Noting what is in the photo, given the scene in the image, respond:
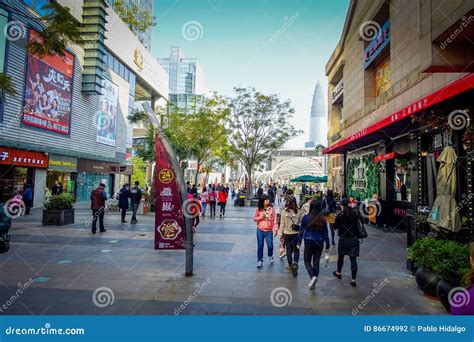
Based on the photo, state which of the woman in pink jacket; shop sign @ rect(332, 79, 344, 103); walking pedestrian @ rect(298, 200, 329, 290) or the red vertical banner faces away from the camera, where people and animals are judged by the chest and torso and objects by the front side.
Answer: the walking pedestrian

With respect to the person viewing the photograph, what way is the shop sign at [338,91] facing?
facing the viewer and to the left of the viewer

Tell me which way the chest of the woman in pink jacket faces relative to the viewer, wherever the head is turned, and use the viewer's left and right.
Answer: facing the viewer

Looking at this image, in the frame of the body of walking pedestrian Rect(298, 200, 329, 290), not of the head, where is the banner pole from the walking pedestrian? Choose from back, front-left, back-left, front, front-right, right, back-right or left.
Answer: left

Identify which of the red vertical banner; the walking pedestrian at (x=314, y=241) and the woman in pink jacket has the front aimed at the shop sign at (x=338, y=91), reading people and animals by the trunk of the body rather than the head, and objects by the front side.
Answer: the walking pedestrian

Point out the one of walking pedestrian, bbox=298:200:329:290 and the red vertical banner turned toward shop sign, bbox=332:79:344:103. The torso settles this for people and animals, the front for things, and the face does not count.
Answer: the walking pedestrian

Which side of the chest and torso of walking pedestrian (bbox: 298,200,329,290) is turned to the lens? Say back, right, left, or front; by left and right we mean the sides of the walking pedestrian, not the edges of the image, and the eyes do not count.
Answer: back

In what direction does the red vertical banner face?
toward the camera

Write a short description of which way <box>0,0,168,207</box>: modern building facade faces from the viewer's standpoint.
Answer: facing the viewer and to the right of the viewer

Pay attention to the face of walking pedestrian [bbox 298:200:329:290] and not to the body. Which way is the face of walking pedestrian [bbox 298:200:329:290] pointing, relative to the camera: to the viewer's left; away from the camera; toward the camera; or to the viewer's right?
away from the camera

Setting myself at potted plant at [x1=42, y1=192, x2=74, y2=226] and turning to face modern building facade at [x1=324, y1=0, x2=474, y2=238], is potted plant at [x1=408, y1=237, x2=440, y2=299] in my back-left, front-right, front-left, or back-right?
front-right

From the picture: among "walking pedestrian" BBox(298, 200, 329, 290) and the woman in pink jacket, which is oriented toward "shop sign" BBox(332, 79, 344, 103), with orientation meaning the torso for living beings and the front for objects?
the walking pedestrian

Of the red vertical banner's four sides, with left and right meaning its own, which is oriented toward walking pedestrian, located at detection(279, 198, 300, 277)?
left

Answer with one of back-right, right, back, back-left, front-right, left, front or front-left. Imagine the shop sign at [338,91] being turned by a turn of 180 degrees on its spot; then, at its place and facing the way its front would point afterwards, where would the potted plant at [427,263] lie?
back-right
